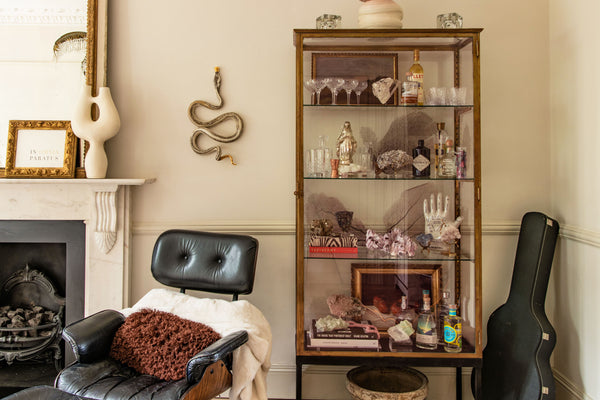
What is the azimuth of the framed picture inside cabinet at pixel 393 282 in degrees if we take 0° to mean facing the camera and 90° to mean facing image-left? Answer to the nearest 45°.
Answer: approximately 0°

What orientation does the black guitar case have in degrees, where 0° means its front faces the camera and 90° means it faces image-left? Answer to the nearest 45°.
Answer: approximately 45°

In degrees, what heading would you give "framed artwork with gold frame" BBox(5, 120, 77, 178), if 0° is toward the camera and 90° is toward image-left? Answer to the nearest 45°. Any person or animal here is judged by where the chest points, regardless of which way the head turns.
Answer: approximately 0°

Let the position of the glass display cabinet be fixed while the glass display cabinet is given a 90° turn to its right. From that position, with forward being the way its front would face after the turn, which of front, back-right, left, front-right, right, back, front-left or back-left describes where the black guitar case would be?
back

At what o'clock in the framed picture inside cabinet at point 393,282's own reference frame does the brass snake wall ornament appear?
The brass snake wall ornament is roughly at 3 o'clock from the framed picture inside cabinet.
